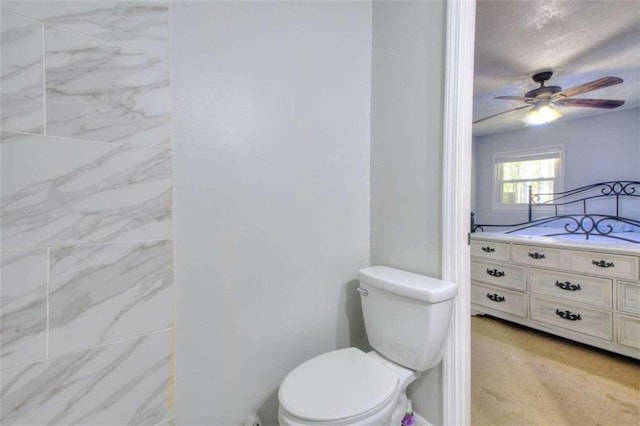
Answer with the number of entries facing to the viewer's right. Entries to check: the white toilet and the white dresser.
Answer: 0

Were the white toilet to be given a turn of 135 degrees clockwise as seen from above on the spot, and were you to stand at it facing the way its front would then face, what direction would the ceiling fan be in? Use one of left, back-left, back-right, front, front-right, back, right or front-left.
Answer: front-right

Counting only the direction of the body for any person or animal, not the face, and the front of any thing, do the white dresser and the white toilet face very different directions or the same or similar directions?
same or similar directions

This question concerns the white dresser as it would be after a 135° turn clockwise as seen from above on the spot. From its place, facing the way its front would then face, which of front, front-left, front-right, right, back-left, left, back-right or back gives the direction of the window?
front

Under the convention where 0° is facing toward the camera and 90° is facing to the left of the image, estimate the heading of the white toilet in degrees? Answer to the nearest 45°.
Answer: approximately 45°

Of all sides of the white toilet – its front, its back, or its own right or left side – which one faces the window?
back

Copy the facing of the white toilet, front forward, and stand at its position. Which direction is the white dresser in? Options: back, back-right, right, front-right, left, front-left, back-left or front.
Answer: back
